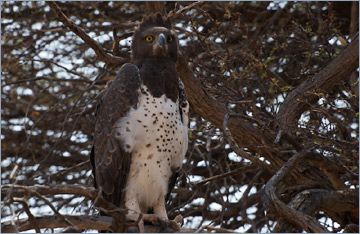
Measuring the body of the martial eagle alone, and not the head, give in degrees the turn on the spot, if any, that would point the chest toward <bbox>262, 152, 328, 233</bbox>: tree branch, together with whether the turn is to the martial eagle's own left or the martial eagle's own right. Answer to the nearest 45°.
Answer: approximately 45° to the martial eagle's own left

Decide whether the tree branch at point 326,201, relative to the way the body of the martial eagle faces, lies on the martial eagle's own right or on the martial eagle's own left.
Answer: on the martial eagle's own left

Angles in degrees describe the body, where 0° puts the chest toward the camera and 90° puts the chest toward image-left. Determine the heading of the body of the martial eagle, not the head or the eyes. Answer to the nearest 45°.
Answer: approximately 315°

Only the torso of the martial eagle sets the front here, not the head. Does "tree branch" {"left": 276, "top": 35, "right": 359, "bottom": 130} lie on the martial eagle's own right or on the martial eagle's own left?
on the martial eagle's own left
